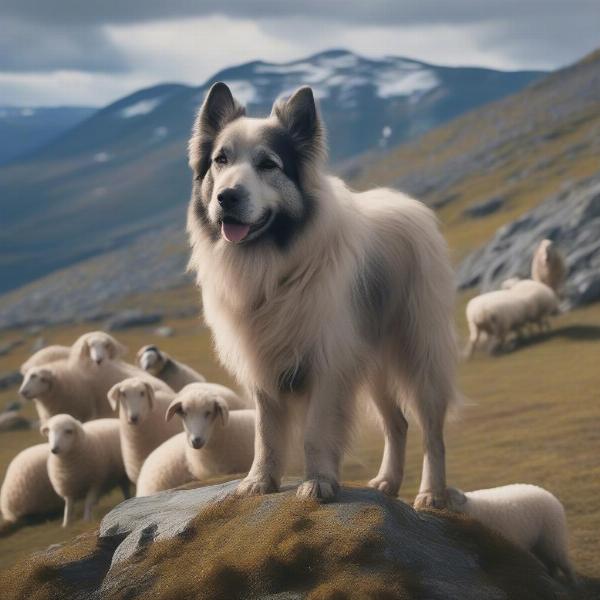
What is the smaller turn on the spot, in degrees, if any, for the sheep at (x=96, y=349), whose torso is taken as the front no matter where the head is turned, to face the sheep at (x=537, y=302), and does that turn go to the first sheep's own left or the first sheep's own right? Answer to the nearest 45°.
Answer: approximately 90° to the first sheep's own left

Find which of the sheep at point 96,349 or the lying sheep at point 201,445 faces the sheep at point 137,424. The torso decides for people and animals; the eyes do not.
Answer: the sheep at point 96,349

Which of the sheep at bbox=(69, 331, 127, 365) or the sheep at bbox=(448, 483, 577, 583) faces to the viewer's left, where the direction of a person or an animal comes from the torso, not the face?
the sheep at bbox=(448, 483, 577, 583)

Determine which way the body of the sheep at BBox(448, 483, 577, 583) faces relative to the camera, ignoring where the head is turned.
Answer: to the viewer's left

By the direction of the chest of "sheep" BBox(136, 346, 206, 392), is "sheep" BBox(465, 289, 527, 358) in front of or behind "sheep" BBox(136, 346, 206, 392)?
behind

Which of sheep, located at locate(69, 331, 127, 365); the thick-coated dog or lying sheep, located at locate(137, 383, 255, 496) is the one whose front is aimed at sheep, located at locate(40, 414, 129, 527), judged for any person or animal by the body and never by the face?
sheep, located at locate(69, 331, 127, 365)

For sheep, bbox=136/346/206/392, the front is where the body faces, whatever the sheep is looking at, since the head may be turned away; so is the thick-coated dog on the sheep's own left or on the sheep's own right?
on the sheep's own left

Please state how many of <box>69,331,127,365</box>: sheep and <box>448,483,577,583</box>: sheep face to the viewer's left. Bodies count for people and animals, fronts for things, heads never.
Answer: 1

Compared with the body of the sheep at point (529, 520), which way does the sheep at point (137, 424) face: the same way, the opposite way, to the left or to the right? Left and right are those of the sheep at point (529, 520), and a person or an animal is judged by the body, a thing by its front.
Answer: to the left

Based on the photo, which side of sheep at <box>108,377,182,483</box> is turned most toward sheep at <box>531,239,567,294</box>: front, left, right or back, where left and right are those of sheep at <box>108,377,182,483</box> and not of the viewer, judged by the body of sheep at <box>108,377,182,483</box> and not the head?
back

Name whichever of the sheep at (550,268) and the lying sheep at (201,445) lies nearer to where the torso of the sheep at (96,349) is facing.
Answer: the lying sheep
